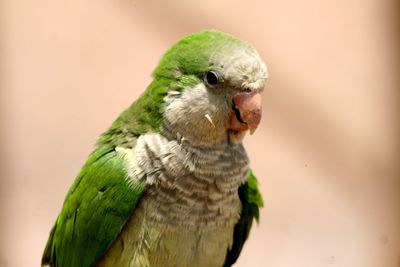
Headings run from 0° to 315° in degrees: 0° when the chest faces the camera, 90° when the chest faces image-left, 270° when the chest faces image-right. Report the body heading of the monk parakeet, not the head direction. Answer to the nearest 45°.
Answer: approximately 315°
